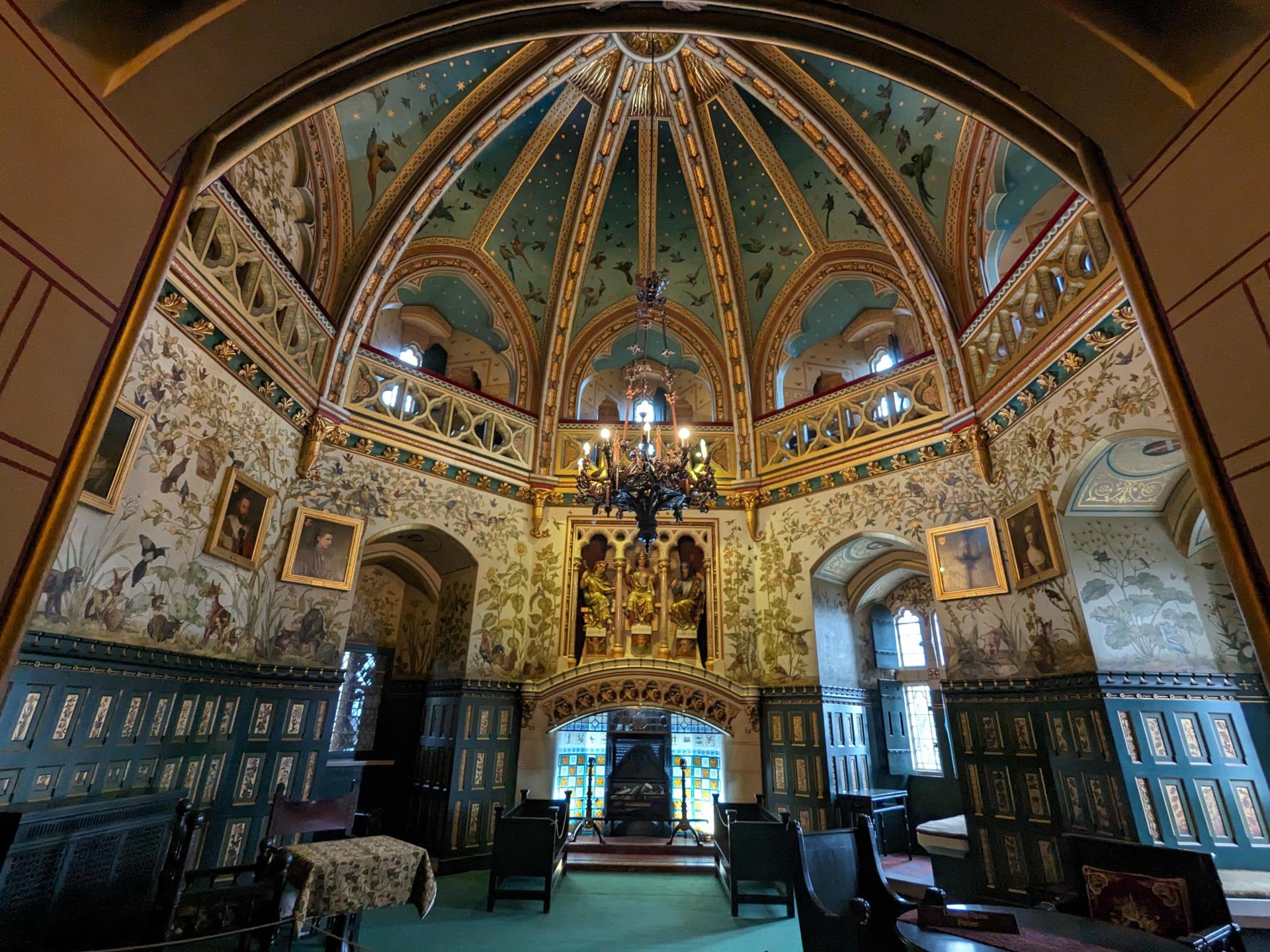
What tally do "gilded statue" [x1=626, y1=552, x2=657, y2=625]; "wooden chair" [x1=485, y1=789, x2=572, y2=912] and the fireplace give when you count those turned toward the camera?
2

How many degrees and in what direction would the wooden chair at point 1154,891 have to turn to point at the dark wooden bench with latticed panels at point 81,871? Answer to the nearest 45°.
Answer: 0° — it already faces it

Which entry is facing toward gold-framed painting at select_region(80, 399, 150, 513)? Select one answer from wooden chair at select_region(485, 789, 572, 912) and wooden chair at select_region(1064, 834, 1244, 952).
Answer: wooden chair at select_region(1064, 834, 1244, 952)

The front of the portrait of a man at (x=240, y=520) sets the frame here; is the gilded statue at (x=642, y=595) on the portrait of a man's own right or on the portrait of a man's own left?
on the portrait of a man's own left

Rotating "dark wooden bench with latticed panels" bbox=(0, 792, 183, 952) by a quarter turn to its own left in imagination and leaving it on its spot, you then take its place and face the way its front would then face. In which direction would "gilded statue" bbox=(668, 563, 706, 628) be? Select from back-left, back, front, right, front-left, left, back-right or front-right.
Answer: front-right

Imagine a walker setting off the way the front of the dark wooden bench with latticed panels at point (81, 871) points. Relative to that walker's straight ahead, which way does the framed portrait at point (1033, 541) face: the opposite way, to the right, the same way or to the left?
the opposite way

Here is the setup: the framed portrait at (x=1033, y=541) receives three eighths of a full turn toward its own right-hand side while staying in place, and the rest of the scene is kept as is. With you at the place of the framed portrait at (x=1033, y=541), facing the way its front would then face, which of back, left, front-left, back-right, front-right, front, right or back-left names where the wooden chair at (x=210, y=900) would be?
back-left

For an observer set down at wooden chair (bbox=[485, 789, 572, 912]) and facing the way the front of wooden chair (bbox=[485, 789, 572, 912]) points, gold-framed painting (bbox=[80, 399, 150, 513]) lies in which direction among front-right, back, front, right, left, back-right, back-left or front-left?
back-right

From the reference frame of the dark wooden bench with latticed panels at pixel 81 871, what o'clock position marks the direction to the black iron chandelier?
The black iron chandelier is roughly at 11 o'clock from the dark wooden bench with latticed panels.

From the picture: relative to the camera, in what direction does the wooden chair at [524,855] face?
facing to the right of the viewer

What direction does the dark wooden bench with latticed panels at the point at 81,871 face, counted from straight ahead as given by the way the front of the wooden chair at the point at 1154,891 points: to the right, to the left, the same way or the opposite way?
the opposite way

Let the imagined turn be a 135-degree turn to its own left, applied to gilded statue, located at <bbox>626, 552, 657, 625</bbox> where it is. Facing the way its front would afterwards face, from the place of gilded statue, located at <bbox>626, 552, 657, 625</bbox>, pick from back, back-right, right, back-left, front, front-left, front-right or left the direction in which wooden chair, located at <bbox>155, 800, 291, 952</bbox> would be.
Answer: back
